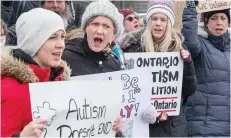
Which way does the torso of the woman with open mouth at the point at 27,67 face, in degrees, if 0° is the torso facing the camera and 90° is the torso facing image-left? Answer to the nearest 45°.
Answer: approximately 315°

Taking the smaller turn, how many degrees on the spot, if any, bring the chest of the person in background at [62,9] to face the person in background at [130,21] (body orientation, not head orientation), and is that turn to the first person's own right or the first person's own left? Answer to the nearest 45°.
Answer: approximately 135° to the first person's own left

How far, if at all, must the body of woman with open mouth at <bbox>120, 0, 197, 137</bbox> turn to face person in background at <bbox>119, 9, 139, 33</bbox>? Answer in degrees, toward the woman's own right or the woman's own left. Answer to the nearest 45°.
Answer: approximately 180°

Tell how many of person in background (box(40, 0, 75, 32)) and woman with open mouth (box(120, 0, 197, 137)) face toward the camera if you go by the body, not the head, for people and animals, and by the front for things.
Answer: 2

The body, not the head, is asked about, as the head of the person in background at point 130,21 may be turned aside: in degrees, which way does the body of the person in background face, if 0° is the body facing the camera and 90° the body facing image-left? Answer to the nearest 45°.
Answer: approximately 315°

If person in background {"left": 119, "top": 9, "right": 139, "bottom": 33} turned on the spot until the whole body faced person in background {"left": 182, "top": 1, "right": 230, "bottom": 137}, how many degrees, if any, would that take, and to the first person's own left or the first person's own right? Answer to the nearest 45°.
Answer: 0° — they already face them

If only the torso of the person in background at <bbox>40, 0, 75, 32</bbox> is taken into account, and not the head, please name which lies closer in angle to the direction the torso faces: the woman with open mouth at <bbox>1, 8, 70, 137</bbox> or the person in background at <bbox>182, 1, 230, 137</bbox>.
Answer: the woman with open mouth

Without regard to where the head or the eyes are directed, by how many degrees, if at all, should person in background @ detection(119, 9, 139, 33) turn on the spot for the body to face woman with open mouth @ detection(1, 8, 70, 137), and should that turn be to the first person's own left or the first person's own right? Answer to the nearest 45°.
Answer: approximately 45° to the first person's own right

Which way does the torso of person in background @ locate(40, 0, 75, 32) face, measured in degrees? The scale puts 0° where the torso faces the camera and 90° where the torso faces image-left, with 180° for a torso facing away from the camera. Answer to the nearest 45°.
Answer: approximately 0°
